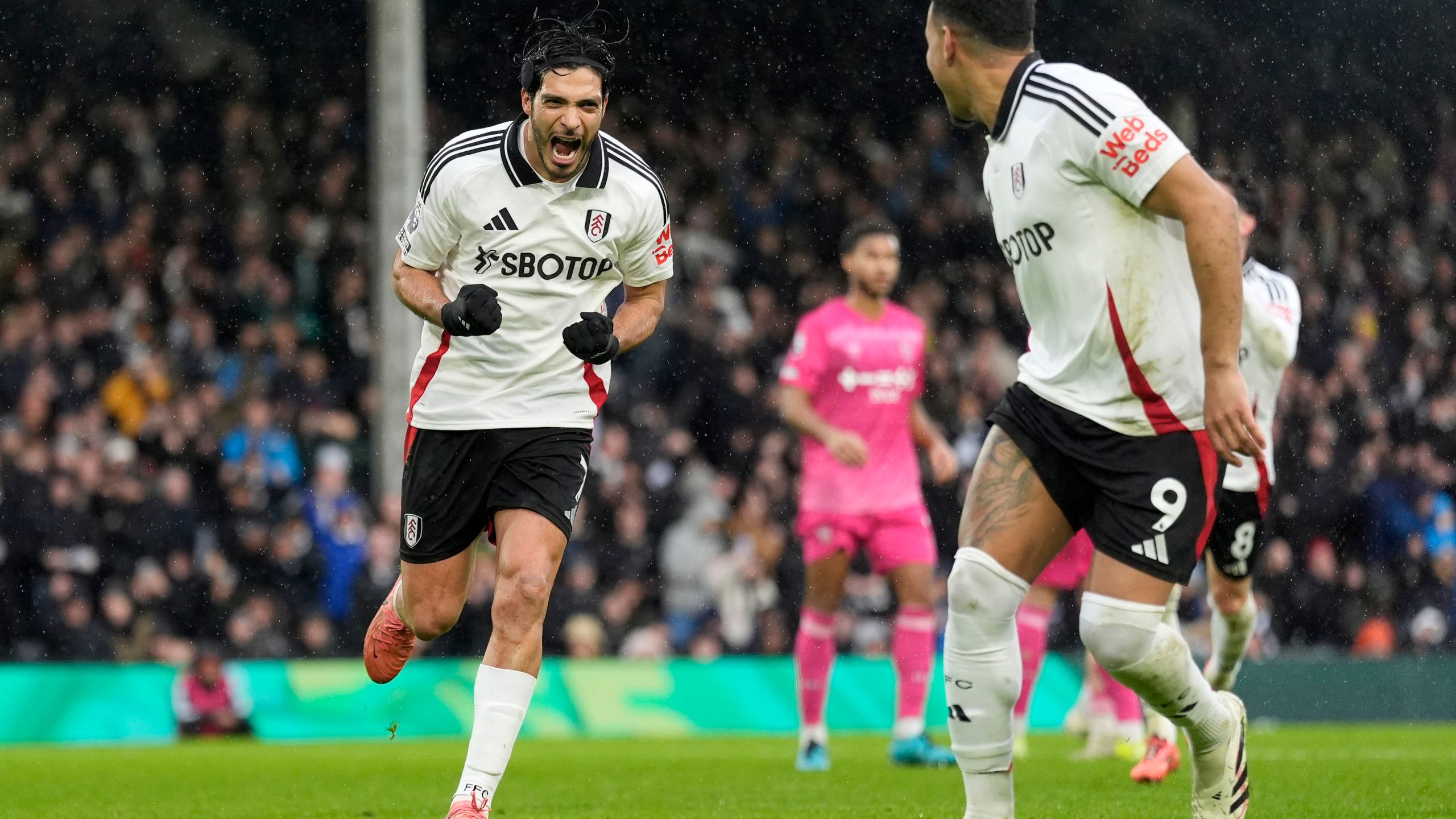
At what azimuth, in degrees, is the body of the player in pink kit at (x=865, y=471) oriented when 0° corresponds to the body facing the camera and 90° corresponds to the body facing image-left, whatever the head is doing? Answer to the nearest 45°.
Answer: approximately 315°
